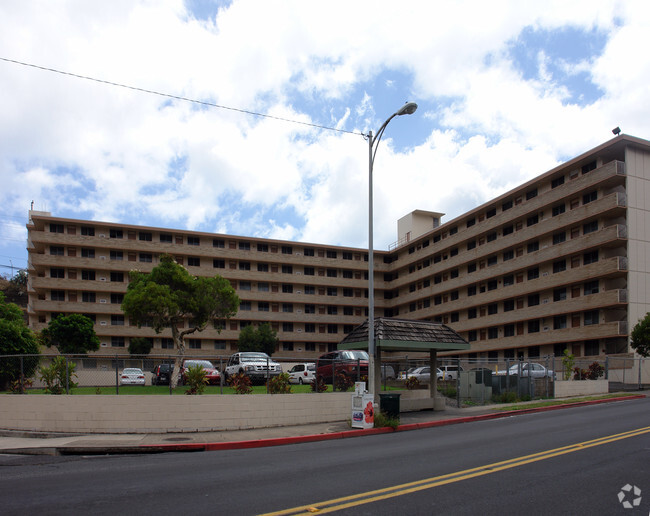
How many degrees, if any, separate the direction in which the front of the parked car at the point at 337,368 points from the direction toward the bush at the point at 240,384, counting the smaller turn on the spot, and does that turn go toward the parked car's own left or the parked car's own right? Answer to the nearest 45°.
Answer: approximately 90° to the parked car's own right

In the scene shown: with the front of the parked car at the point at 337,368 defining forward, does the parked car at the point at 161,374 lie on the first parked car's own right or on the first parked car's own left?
on the first parked car's own right

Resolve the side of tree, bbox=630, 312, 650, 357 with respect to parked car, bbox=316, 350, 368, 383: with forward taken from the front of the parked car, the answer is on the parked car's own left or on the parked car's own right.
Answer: on the parked car's own left

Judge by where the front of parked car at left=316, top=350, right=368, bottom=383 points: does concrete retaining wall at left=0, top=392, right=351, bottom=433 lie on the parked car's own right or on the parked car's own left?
on the parked car's own right

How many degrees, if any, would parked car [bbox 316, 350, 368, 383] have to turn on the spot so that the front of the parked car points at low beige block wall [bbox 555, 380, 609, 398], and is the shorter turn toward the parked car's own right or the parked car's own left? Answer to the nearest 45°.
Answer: approximately 90° to the parked car's own left

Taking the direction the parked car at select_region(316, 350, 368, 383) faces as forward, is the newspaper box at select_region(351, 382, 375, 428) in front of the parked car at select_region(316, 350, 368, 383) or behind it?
in front

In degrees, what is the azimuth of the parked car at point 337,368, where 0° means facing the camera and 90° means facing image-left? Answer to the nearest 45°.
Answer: approximately 315°

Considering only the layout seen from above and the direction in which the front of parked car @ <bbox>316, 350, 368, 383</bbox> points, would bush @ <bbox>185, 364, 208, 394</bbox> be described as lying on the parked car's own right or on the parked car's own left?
on the parked car's own right

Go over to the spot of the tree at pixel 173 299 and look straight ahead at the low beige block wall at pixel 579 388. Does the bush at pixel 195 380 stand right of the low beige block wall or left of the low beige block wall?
right

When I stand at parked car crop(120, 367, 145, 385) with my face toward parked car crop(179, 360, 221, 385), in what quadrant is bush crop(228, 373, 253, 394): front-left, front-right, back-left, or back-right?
front-right
